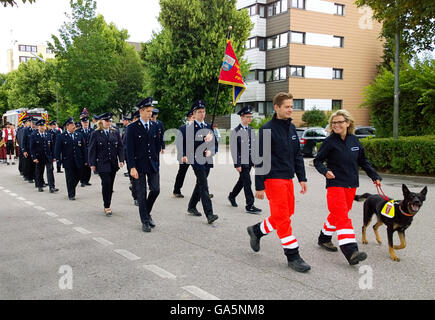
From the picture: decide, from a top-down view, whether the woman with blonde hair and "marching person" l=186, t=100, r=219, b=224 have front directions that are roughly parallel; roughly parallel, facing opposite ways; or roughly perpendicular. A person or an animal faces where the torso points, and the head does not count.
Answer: roughly parallel

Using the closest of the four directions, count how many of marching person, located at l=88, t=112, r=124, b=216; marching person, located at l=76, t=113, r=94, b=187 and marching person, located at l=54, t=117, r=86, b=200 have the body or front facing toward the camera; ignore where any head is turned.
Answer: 3

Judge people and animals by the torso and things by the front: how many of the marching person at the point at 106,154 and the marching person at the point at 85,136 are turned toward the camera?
2

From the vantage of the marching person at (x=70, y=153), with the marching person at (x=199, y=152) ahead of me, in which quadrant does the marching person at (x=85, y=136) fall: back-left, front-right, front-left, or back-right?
back-left

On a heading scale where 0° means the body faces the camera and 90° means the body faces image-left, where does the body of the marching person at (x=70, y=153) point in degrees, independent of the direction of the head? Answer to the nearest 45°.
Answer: approximately 0°

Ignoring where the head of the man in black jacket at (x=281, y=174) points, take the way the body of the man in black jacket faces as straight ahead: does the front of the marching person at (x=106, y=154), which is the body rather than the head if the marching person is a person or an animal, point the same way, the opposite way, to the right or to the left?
the same way

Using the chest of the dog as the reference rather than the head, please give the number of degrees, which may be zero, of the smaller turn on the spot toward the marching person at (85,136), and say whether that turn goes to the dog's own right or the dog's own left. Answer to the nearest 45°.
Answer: approximately 180°

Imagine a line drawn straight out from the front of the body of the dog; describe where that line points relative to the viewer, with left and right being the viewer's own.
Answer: facing the viewer and to the right of the viewer

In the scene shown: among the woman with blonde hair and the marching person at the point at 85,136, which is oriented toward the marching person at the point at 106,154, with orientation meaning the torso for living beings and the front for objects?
the marching person at the point at 85,136

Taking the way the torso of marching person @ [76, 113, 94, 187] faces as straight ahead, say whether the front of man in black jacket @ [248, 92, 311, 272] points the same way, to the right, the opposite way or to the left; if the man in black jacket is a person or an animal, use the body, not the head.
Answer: the same way

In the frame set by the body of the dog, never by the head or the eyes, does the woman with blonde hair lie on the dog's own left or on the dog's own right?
on the dog's own right

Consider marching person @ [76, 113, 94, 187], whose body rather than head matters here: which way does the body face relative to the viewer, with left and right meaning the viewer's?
facing the viewer

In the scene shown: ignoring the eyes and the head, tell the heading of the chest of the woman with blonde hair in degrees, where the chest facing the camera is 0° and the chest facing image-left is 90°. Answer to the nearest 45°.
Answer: approximately 315°

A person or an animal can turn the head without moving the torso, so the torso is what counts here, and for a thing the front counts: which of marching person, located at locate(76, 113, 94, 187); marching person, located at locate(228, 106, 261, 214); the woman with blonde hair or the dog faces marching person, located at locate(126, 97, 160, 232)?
marching person, located at locate(76, 113, 94, 187)

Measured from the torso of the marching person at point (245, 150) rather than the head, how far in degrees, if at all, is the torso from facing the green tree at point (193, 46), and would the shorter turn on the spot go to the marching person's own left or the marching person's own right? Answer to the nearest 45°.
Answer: approximately 135° to the marching person's own left

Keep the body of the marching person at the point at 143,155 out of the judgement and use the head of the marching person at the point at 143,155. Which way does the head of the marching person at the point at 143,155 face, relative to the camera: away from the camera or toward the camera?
toward the camera
